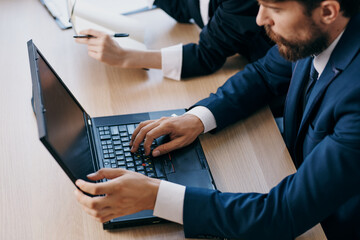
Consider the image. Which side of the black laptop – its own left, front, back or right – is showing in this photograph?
right
